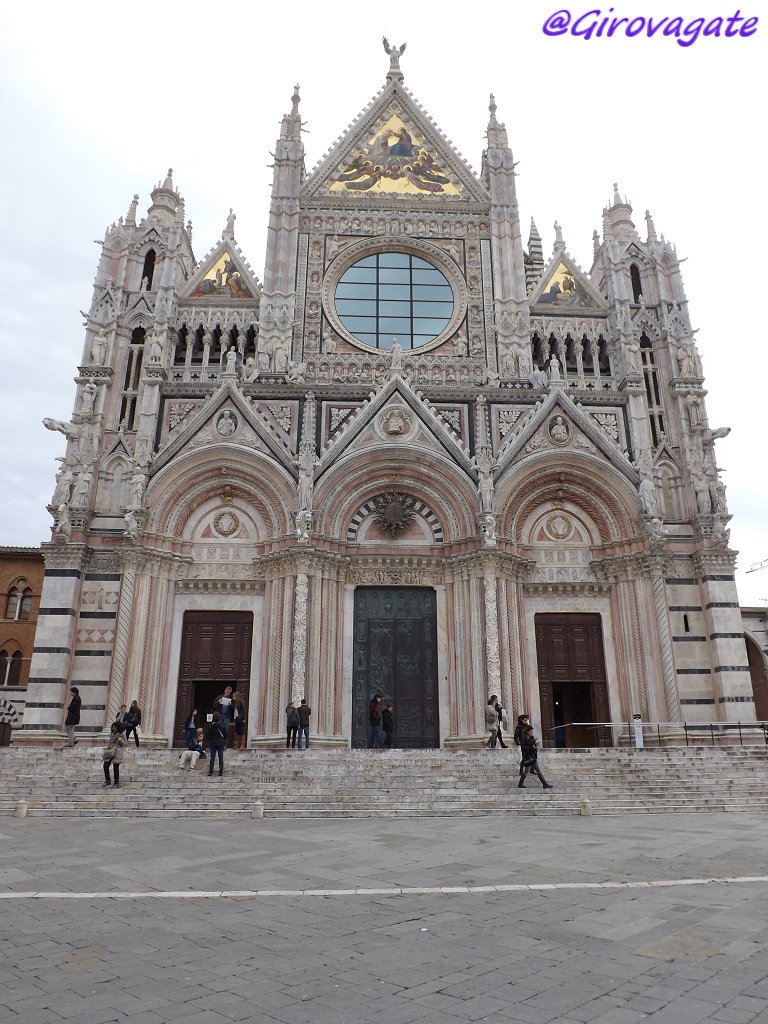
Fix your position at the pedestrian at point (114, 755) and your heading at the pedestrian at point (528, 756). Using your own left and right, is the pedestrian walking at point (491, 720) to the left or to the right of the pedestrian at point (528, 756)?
left

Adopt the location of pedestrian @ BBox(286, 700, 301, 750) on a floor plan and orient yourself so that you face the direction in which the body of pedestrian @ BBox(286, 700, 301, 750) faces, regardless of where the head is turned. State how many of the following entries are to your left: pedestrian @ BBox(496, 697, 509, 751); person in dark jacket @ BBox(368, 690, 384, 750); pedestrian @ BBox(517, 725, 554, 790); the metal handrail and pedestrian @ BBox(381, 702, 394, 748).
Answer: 0

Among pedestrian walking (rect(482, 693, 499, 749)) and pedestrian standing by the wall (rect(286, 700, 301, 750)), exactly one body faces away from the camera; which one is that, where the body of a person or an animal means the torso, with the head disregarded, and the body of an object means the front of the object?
pedestrian standing by the wall (rect(286, 700, 301, 750))

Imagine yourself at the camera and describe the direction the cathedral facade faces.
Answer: facing the viewer

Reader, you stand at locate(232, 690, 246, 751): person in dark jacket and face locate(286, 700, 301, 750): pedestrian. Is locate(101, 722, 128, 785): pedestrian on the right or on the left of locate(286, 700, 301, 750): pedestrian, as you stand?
right

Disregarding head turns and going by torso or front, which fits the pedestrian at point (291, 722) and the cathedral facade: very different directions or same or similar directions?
very different directions

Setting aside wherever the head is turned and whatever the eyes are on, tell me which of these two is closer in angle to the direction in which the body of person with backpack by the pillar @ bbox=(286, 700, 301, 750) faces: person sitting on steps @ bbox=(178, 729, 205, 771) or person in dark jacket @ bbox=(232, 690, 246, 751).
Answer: the person in dark jacket

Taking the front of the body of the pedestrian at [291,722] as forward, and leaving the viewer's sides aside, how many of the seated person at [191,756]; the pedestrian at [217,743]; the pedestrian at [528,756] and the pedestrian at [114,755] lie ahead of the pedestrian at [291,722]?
0

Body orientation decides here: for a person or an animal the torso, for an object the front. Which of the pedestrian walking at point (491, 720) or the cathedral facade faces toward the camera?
the cathedral facade

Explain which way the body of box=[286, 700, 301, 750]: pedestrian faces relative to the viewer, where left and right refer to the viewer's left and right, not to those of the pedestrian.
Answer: facing away from the viewer

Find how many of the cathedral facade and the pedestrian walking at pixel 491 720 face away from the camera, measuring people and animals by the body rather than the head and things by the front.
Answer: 0

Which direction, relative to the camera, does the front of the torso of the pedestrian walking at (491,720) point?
to the viewer's right
